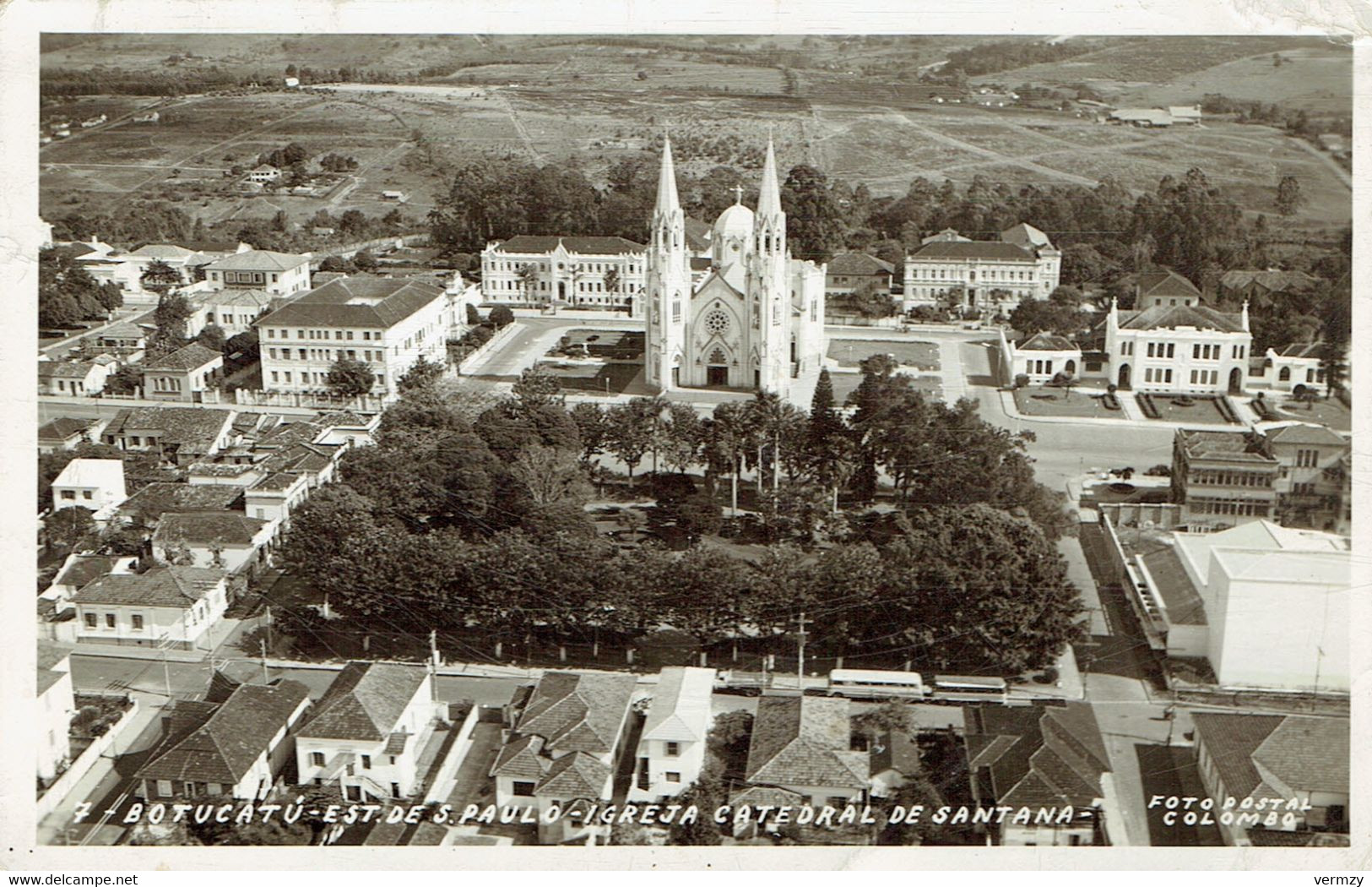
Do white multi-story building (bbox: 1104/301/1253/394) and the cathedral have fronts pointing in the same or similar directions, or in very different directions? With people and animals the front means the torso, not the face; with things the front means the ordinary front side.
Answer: same or similar directions

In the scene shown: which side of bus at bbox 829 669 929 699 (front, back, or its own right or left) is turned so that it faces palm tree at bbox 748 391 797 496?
left

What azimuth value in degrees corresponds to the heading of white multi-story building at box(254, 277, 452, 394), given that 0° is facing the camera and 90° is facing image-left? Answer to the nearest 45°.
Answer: approximately 0°

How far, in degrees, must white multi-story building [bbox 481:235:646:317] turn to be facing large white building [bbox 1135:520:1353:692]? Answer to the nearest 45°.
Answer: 0° — it already faces it

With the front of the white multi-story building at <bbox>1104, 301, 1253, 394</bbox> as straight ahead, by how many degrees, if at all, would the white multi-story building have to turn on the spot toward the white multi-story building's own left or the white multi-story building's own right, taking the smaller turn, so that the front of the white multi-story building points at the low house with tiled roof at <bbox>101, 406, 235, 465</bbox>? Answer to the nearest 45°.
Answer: approximately 45° to the white multi-story building's own right

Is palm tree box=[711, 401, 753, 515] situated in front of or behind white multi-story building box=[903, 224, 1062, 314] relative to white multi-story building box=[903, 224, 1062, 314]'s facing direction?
in front

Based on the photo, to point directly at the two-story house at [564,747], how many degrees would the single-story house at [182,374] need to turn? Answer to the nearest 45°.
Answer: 0° — it already faces it

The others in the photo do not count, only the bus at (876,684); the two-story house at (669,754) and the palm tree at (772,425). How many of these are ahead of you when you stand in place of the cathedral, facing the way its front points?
3

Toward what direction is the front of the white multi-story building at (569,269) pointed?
toward the camera

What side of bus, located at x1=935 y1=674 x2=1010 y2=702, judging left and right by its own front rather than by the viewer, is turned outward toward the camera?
right

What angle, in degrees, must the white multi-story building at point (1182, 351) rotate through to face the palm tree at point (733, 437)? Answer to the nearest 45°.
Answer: approximately 45° to its right

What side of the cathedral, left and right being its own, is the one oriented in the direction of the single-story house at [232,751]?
front

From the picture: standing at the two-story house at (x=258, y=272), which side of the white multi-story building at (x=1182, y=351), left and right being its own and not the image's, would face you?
right

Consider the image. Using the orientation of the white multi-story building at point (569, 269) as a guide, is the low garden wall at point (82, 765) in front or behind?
in front
